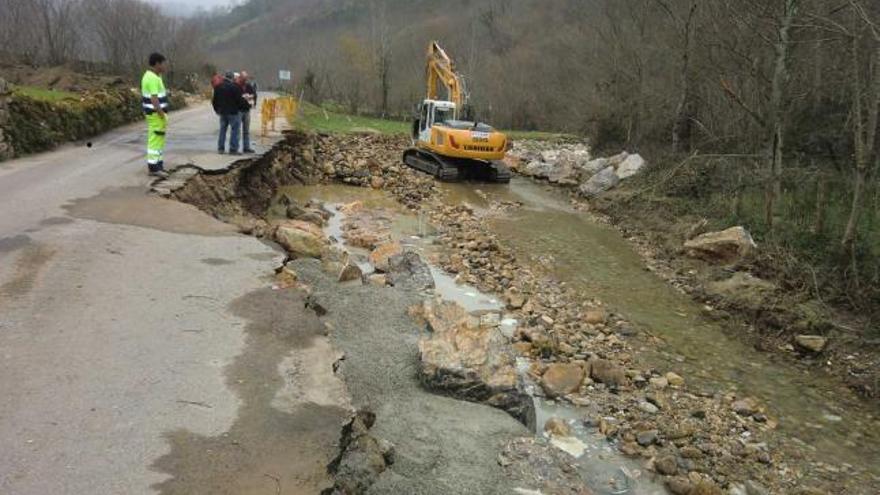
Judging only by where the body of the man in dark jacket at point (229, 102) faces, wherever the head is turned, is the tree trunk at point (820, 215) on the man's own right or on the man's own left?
on the man's own right

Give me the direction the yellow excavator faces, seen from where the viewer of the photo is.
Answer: facing away from the viewer and to the left of the viewer

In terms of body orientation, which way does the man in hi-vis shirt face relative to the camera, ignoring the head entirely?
to the viewer's right

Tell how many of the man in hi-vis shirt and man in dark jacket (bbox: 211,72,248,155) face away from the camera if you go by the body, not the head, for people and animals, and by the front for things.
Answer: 1

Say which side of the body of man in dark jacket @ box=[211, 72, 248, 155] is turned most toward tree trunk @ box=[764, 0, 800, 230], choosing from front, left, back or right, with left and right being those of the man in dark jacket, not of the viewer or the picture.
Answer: right

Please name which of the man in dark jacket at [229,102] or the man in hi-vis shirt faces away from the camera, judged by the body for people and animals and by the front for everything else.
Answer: the man in dark jacket

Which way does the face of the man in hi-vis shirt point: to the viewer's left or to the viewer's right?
to the viewer's right

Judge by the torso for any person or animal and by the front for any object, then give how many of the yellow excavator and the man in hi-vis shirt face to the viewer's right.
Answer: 1

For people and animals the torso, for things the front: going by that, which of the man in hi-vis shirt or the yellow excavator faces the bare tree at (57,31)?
the yellow excavator

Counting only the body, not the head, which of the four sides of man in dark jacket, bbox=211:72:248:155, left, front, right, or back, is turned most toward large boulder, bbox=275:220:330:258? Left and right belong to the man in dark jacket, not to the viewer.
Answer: back

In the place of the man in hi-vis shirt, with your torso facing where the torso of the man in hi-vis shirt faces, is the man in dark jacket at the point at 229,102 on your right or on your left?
on your left

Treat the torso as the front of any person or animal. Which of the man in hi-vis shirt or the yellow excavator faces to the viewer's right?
the man in hi-vis shirt

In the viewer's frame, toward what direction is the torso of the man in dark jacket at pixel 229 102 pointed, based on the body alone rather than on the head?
away from the camera
